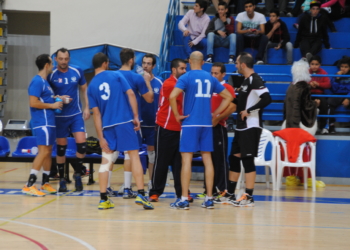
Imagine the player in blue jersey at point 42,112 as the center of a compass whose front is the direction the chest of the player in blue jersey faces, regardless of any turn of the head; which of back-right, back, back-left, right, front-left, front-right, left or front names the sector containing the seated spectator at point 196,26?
front-left

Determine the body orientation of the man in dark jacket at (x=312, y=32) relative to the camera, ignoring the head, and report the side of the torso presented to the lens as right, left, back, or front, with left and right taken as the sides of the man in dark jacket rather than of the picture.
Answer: front

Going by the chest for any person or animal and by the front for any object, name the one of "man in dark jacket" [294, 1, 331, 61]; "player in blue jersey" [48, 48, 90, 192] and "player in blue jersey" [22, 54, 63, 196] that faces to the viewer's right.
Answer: "player in blue jersey" [22, 54, 63, 196]

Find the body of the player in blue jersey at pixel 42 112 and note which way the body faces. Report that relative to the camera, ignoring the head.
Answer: to the viewer's right

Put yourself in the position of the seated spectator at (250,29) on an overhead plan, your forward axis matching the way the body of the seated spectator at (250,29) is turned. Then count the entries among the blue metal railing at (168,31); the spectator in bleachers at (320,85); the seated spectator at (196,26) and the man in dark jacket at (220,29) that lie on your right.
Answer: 3

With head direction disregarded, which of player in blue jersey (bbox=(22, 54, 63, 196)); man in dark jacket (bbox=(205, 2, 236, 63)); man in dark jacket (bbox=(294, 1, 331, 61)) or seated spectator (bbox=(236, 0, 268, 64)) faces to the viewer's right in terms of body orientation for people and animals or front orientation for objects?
the player in blue jersey

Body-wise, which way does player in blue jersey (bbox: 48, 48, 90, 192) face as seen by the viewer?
toward the camera

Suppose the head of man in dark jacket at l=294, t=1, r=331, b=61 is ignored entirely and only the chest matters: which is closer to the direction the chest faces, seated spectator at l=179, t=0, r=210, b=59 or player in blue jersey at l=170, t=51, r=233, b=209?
the player in blue jersey

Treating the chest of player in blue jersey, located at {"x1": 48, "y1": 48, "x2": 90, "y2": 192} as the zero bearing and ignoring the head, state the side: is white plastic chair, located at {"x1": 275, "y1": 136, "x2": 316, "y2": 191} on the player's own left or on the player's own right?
on the player's own left

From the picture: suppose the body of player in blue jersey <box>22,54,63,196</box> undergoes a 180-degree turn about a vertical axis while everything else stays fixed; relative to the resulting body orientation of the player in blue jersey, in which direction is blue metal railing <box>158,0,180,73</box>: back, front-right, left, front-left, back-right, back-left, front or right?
back-right

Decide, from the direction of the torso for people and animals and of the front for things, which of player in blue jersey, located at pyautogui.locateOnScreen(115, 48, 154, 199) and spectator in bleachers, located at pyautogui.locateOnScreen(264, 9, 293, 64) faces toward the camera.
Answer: the spectator in bleachers

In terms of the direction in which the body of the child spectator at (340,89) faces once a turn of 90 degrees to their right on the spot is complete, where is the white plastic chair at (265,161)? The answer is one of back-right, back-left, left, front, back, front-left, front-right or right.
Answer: left
